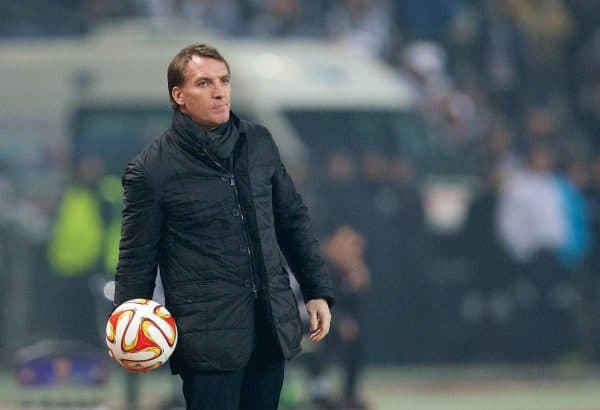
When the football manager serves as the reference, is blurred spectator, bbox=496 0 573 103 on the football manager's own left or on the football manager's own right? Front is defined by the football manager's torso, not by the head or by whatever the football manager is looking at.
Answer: on the football manager's own left

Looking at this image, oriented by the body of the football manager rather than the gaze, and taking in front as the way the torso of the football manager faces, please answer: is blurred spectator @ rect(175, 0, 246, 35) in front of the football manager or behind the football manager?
behind

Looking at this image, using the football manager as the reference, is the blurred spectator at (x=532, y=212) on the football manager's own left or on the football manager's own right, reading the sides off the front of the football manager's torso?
on the football manager's own left

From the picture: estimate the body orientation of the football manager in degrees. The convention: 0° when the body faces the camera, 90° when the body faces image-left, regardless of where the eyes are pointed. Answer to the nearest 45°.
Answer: approximately 315°

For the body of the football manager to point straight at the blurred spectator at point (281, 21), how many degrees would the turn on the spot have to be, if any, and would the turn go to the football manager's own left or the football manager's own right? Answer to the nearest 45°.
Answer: approximately 135° to the football manager's own left

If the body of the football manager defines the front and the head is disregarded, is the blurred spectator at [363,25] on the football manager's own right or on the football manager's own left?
on the football manager's own left
